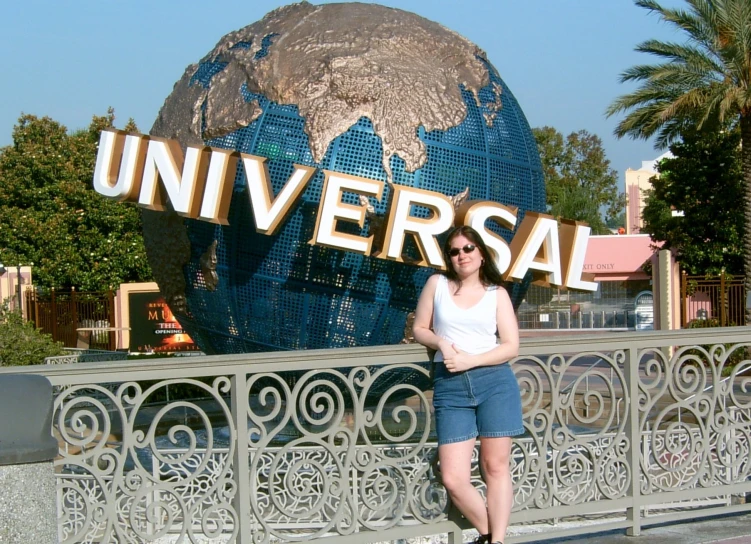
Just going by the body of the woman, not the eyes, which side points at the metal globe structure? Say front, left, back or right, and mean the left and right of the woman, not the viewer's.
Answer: back

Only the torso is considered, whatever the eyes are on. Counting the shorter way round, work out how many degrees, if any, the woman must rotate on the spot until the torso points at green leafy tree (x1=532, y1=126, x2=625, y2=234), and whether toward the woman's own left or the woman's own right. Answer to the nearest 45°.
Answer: approximately 180°

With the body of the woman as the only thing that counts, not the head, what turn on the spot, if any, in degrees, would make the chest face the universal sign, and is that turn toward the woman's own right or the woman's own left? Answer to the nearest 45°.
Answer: approximately 180°

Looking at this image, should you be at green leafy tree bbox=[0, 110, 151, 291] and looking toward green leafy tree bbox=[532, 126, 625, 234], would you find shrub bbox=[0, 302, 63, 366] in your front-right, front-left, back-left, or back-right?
back-right

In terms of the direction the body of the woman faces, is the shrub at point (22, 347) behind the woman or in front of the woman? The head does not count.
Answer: behind

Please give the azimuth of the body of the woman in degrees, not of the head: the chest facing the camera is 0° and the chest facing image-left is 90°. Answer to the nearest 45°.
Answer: approximately 0°
